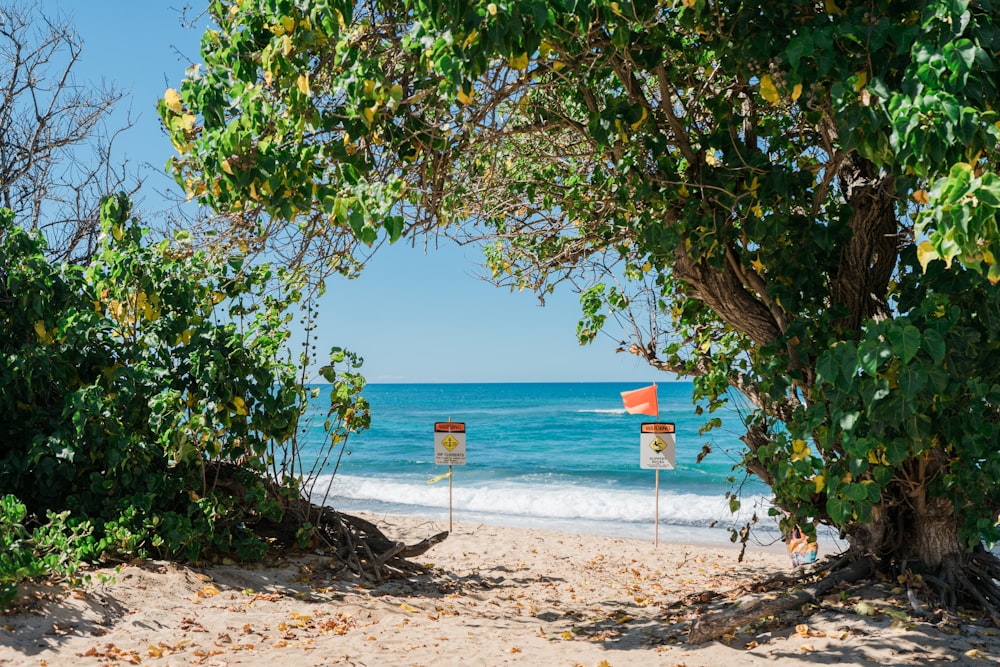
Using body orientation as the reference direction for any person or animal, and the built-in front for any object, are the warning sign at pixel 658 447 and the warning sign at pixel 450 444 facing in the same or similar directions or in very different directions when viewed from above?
same or similar directions

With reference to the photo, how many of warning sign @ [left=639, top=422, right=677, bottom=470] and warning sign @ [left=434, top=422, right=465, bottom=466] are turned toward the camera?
2

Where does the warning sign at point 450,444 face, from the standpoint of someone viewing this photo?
facing the viewer

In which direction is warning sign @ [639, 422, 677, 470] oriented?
toward the camera

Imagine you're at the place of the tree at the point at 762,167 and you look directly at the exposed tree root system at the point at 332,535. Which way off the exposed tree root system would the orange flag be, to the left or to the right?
right

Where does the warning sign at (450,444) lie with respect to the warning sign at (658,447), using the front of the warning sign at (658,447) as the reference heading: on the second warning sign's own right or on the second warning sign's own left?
on the second warning sign's own right

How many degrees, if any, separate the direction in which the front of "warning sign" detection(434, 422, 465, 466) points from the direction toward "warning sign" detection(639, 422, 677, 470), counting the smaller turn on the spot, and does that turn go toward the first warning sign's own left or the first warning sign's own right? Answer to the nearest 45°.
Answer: approximately 90° to the first warning sign's own left

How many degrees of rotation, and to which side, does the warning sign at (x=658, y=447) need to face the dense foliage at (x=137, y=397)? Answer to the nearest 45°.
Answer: approximately 45° to its right

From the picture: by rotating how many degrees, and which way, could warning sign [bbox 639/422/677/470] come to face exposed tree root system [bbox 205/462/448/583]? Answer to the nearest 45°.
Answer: approximately 45° to its right

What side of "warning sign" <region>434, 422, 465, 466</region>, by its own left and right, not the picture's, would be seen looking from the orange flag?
left

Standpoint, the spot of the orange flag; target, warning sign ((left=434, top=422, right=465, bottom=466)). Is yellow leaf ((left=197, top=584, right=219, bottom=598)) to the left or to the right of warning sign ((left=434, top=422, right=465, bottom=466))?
left

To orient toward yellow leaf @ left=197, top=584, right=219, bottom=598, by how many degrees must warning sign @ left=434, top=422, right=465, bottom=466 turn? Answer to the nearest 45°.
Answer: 0° — it already faces it

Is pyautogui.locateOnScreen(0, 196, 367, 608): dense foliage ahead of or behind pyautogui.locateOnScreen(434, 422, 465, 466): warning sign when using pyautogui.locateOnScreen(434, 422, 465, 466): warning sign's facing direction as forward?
ahead

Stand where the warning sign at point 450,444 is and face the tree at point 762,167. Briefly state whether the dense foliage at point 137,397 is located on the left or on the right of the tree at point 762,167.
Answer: right
